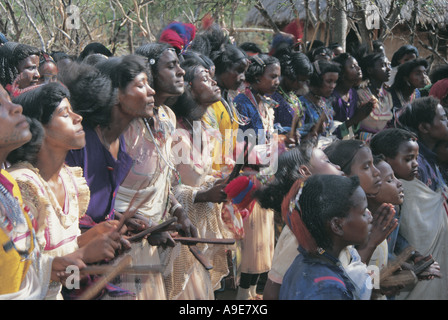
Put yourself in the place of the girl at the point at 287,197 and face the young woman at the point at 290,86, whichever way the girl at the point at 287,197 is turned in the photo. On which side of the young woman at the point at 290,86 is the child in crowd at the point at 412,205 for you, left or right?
right

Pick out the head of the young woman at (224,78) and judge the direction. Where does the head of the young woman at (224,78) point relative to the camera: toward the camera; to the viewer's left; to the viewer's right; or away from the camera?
to the viewer's right

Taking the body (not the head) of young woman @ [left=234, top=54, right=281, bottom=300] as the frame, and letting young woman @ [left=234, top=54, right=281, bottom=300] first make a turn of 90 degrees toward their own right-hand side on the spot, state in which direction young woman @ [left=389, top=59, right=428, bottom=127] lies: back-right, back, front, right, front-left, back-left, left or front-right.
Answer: back
